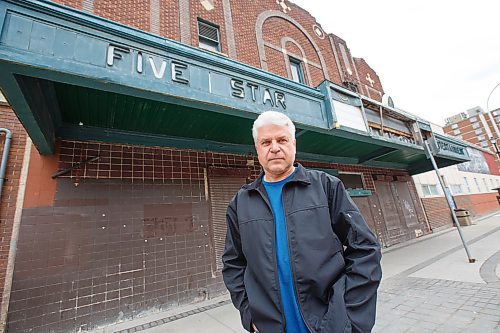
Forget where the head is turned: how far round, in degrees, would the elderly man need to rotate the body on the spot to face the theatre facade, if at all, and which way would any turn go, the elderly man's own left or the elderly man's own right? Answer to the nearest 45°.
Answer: approximately 135° to the elderly man's own right

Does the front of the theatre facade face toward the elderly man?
yes

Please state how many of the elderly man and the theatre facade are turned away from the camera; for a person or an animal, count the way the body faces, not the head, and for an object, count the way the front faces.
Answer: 0

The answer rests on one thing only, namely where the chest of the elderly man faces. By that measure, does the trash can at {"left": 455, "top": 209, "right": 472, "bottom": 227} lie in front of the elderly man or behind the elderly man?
behind

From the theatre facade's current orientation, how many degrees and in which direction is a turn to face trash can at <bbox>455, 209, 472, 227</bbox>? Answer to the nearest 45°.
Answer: approximately 90° to its left

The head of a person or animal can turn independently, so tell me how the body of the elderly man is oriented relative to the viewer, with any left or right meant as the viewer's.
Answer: facing the viewer
